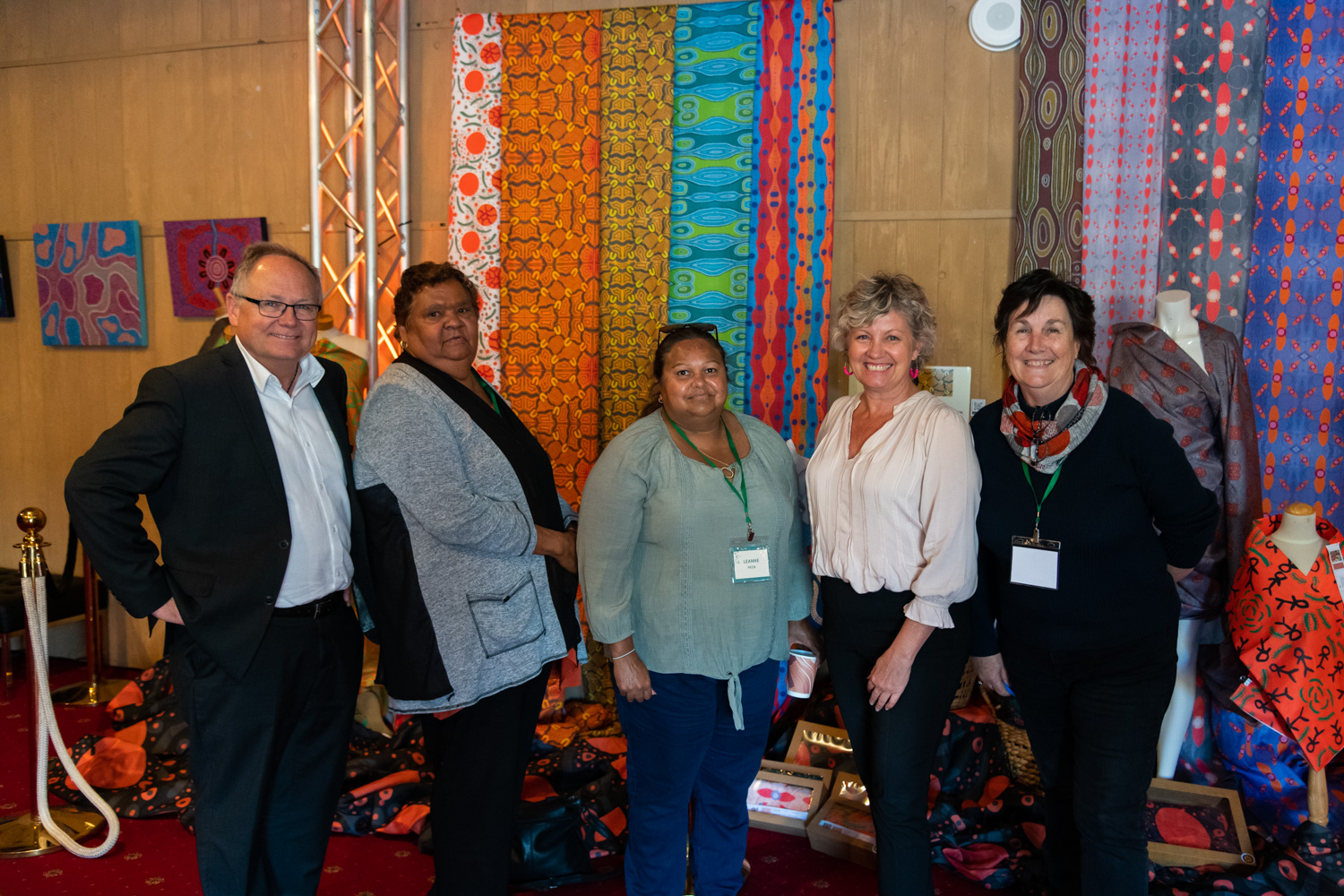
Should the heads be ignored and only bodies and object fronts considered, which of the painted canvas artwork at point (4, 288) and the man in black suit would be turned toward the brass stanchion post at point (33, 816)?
the painted canvas artwork

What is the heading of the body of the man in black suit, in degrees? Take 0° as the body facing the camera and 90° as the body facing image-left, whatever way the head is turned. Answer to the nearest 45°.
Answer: approximately 315°

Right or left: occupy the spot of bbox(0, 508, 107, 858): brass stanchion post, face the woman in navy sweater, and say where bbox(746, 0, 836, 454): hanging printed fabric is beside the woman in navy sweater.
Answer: left

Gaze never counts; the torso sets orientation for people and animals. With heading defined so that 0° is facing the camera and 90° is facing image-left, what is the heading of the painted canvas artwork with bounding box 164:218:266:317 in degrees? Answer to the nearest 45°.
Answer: approximately 0°

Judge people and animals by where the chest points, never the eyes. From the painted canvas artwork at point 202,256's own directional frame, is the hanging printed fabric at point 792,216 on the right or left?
on its left

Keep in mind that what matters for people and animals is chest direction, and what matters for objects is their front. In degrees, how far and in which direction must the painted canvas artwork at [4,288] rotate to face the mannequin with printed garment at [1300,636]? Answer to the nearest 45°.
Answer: approximately 45° to its left

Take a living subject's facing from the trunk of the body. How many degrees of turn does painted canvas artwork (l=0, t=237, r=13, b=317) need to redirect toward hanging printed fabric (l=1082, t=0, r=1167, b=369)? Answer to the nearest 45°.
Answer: approximately 45° to its left

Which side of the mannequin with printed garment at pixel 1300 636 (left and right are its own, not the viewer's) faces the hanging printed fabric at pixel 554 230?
right

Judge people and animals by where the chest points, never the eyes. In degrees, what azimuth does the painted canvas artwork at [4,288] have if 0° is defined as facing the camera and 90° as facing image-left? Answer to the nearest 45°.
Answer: approximately 0°

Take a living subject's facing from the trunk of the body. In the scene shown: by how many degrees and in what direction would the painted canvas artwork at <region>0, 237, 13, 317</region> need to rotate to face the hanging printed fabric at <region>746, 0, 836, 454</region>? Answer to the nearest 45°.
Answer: approximately 45° to its left
